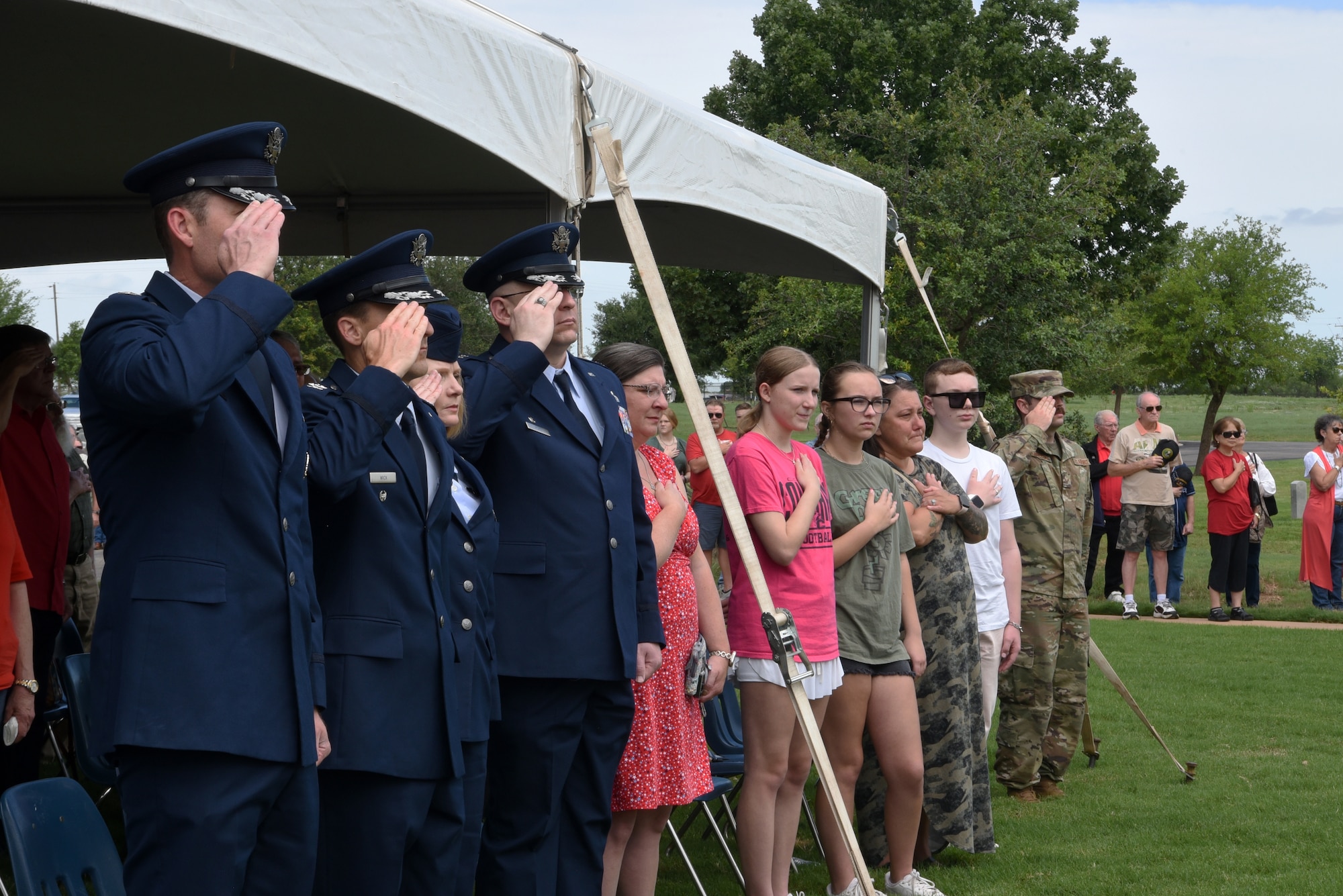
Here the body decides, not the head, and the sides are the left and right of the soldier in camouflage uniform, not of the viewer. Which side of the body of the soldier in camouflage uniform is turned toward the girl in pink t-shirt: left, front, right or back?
right

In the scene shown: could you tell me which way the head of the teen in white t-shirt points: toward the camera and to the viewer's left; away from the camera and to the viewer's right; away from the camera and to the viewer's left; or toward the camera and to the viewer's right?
toward the camera and to the viewer's right

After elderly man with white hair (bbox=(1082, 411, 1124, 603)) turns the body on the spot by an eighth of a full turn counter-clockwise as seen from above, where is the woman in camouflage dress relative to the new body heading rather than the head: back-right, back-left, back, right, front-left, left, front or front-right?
right

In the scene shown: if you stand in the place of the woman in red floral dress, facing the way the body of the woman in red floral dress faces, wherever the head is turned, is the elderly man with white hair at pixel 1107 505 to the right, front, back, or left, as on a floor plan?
left

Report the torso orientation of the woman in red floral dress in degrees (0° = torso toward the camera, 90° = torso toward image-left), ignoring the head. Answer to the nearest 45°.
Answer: approximately 315°

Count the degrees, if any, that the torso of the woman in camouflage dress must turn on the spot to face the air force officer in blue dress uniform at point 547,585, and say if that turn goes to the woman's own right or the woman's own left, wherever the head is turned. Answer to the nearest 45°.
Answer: approximately 90° to the woman's own right

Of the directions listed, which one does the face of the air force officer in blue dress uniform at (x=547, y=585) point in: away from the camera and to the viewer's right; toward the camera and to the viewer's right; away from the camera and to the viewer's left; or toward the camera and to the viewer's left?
toward the camera and to the viewer's right

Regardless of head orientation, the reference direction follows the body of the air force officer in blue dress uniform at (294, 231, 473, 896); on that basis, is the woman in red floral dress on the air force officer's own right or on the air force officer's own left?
on the air force officer's own left
